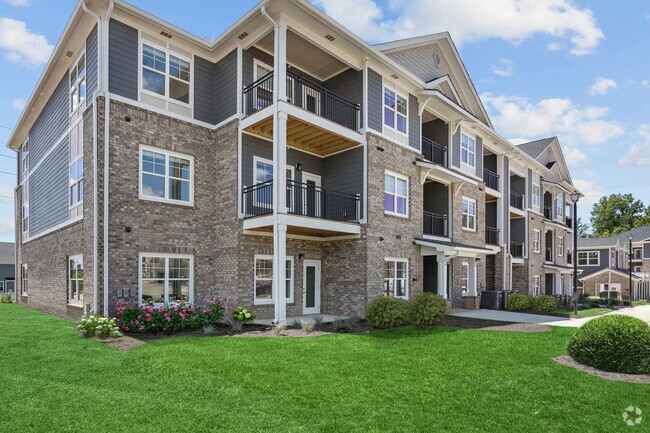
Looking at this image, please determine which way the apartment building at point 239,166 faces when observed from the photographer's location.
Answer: facing the viewer and to the right of the viewer

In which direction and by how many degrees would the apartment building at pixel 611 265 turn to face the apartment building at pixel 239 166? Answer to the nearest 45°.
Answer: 0° — it already faces it

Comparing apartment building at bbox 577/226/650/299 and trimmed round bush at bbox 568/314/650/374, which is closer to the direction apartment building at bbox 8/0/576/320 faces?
the trimmed round bush

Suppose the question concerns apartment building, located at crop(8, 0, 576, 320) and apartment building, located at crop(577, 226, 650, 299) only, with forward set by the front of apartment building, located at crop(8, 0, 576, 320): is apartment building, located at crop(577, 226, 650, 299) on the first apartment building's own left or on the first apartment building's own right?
on the first apartment building's own left

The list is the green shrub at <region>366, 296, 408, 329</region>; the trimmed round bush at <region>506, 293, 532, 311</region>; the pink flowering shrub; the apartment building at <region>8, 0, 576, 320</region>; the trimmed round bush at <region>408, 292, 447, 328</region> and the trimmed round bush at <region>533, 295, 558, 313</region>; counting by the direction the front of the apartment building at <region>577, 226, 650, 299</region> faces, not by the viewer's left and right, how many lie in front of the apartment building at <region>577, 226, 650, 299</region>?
6

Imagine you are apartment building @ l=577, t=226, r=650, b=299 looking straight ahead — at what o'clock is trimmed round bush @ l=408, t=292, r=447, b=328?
The trimmed round bush is roughly at 12 o'clock from the apartment building.

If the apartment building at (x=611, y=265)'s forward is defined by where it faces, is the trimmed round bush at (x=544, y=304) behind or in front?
in front

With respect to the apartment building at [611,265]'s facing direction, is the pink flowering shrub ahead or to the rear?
ahead

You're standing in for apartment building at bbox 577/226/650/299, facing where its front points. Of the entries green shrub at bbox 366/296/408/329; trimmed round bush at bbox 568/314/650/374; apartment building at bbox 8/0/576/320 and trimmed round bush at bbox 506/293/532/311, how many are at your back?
0

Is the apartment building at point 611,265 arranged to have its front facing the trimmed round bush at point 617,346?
yes

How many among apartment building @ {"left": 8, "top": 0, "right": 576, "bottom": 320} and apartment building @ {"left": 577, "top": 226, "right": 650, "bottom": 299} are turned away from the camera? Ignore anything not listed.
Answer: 0

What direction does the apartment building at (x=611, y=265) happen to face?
toward the camera
